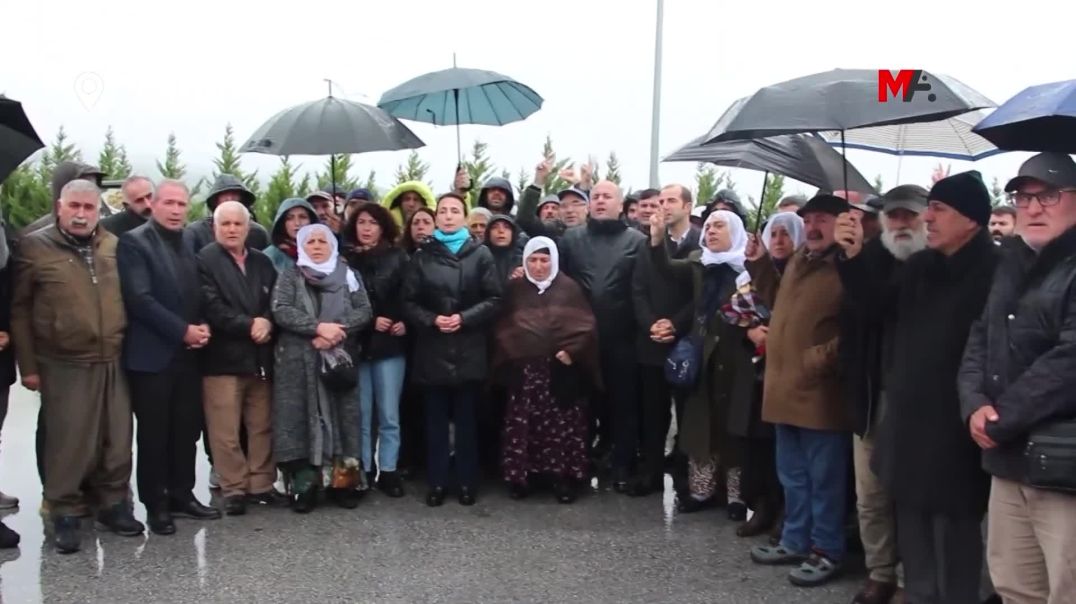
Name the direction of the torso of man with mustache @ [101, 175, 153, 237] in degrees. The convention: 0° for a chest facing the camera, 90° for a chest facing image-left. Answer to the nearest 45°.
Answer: approximately 315°

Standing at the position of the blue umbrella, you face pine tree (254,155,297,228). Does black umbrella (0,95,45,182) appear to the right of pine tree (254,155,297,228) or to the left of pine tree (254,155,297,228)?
left

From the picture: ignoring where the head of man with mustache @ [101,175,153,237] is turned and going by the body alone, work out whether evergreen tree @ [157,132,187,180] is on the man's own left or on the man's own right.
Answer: on the man's own left

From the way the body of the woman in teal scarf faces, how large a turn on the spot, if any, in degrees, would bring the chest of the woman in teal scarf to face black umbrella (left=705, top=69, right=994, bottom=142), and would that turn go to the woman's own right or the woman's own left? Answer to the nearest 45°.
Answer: approximately 45° to the woman's own left

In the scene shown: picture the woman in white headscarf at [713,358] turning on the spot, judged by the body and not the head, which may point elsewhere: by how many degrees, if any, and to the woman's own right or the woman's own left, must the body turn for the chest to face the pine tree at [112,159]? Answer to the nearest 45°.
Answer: approximately 90° to the woman's own right

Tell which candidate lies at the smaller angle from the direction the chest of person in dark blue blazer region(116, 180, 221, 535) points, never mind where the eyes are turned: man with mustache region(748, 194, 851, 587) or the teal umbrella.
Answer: the man with mustache

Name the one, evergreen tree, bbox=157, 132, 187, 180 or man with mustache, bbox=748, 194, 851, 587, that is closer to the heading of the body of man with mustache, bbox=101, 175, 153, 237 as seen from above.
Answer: the man with mustache
